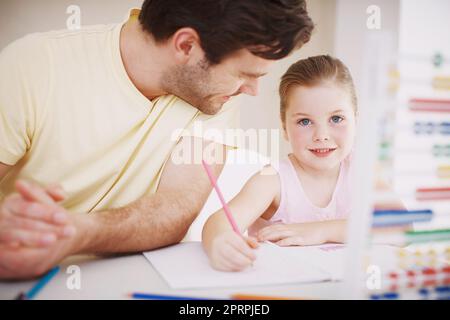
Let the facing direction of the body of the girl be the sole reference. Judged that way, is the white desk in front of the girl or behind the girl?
in front

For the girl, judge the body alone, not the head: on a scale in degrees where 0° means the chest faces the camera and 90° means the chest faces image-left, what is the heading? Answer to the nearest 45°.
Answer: approximately 0°

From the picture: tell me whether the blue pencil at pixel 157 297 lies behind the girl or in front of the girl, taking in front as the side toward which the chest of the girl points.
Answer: in front

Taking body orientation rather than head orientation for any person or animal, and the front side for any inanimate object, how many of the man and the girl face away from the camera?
0

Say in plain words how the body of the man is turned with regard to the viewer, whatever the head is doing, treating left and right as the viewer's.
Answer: facing the viewer and to the right of the viewer
